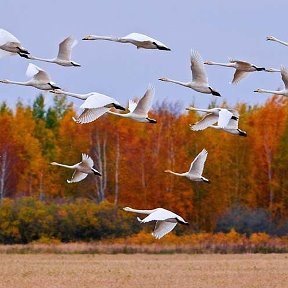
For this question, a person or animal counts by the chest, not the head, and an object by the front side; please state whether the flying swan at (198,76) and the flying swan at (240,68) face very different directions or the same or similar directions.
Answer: same or similar directions

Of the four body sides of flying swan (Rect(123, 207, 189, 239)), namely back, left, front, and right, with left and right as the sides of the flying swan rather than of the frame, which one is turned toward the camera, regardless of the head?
left

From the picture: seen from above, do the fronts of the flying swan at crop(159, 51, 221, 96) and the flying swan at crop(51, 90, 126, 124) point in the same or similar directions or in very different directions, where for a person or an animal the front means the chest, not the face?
same or similar directions
